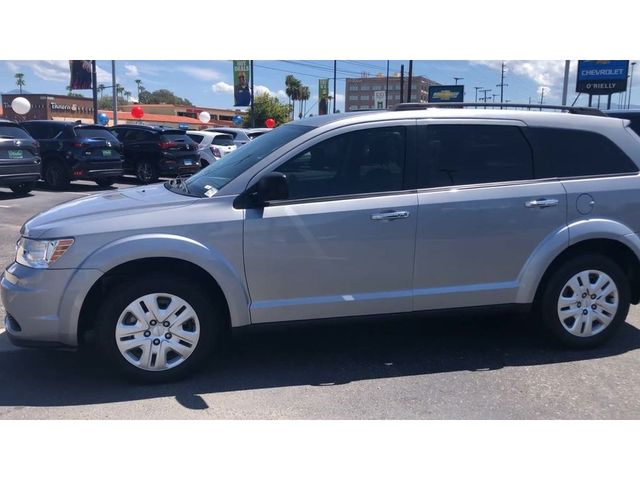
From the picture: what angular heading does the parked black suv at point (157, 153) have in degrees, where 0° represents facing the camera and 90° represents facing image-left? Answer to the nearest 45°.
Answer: approximately 135°

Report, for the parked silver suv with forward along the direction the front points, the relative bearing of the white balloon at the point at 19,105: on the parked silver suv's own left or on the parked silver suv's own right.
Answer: on the parked silver suv's own right

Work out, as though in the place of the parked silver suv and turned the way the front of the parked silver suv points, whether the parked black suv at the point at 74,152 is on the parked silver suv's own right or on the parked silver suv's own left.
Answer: on the parked silver suv's own right

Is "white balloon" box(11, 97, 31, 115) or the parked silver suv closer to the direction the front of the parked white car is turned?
the white balloon

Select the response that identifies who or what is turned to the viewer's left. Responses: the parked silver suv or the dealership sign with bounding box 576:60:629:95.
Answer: the parked silver suv

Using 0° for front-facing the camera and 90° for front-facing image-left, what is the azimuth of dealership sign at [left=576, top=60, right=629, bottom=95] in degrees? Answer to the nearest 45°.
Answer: approximately 0°

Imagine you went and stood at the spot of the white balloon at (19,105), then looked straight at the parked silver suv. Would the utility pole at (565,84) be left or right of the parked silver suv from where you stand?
left

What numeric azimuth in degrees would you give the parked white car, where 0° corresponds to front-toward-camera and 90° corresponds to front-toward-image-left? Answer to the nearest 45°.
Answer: approximately 135°

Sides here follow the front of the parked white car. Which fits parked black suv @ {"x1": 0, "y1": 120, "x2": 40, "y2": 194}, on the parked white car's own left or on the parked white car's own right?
on the parked white car's own left

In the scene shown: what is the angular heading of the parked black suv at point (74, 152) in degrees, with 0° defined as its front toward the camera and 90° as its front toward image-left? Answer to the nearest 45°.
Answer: approximately 135°

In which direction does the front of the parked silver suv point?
to the viewer's left

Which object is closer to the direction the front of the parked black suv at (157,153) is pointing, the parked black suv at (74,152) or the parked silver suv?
the parked black suv
